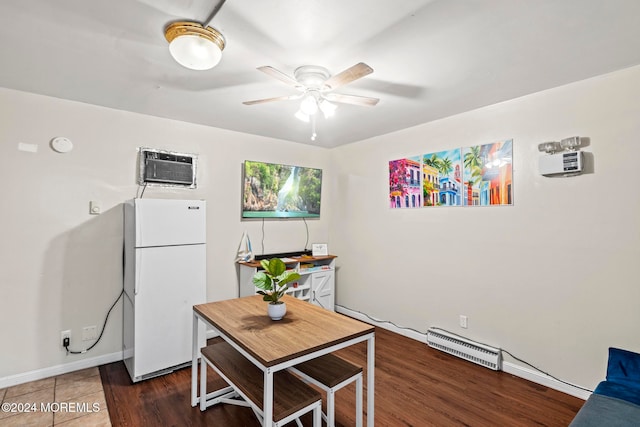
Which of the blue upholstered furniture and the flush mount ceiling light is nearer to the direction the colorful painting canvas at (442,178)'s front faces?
the flush mount ceiling light

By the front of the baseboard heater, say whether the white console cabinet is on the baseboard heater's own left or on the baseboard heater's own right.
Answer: on the baseboard heater's own right

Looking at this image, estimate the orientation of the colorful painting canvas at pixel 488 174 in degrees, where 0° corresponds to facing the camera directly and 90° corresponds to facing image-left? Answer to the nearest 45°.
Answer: approximately 45°

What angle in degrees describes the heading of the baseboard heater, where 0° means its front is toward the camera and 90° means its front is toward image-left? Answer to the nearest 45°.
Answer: approximately 45°

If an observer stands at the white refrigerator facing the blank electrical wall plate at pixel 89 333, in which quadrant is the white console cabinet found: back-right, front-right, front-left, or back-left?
back-right

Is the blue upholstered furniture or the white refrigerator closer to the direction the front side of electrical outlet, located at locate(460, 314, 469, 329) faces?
the white refrigerator

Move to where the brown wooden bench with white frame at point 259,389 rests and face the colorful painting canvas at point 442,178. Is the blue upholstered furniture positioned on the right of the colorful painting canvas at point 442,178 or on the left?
right
